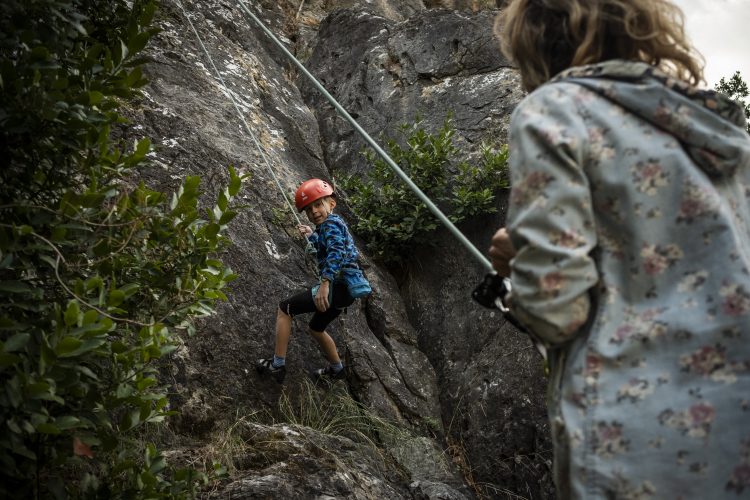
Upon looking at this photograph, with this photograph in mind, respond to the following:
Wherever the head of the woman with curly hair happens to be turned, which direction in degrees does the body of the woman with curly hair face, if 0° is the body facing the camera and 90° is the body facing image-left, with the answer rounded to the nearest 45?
approximately 135°

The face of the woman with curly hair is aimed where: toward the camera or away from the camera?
away from the camera

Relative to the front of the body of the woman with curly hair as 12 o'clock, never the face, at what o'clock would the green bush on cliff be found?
The green bush on cliff is roughly at 1 o'clock from the woman with curly hair.

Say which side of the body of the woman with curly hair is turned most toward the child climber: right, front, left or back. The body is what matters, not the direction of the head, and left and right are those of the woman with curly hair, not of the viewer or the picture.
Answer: front
